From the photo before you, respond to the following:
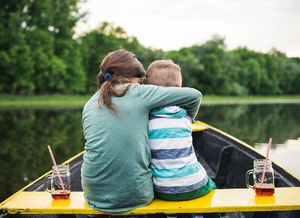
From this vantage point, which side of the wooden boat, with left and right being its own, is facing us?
back

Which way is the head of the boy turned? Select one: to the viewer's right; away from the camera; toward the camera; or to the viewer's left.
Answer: away from the camera
